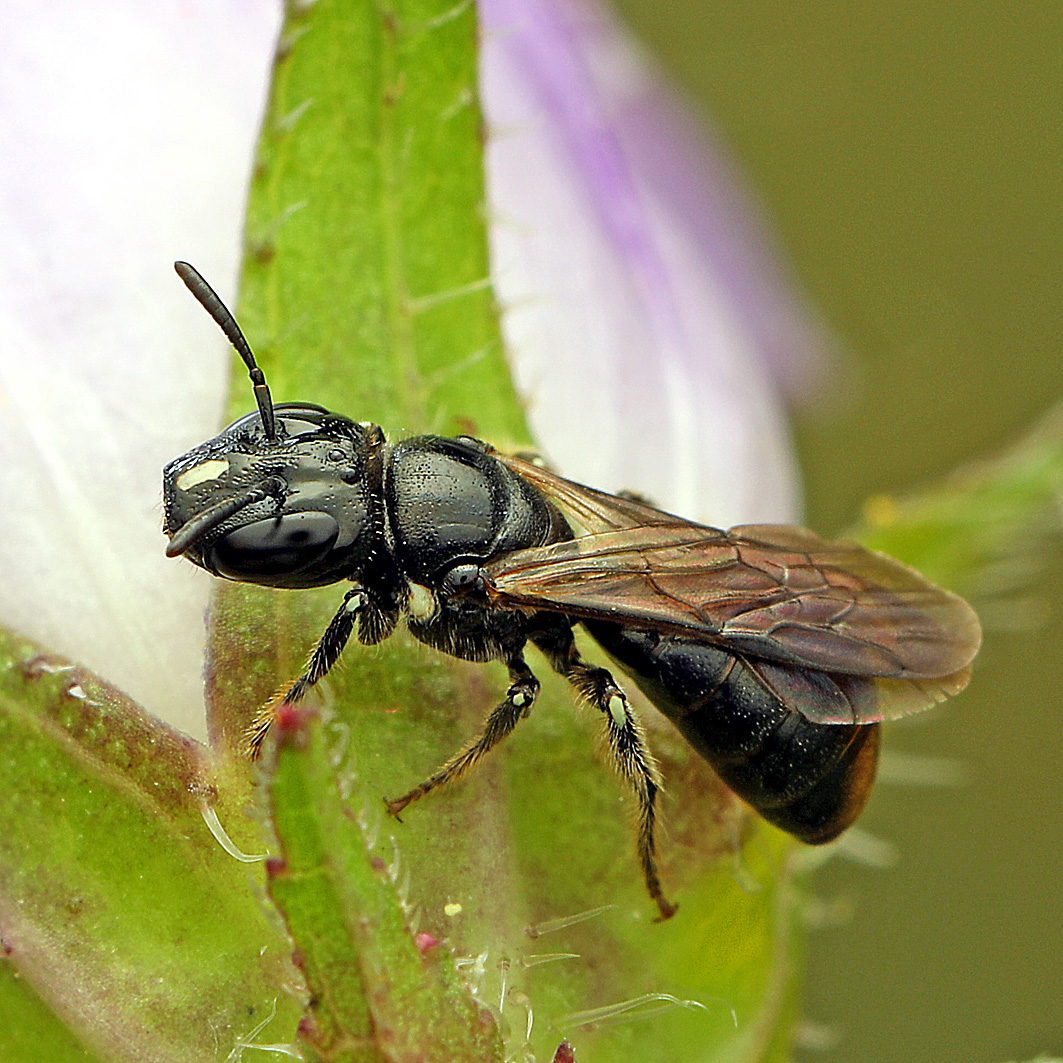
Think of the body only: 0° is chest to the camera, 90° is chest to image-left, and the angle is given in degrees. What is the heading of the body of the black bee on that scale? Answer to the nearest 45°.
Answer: approximately 90°
